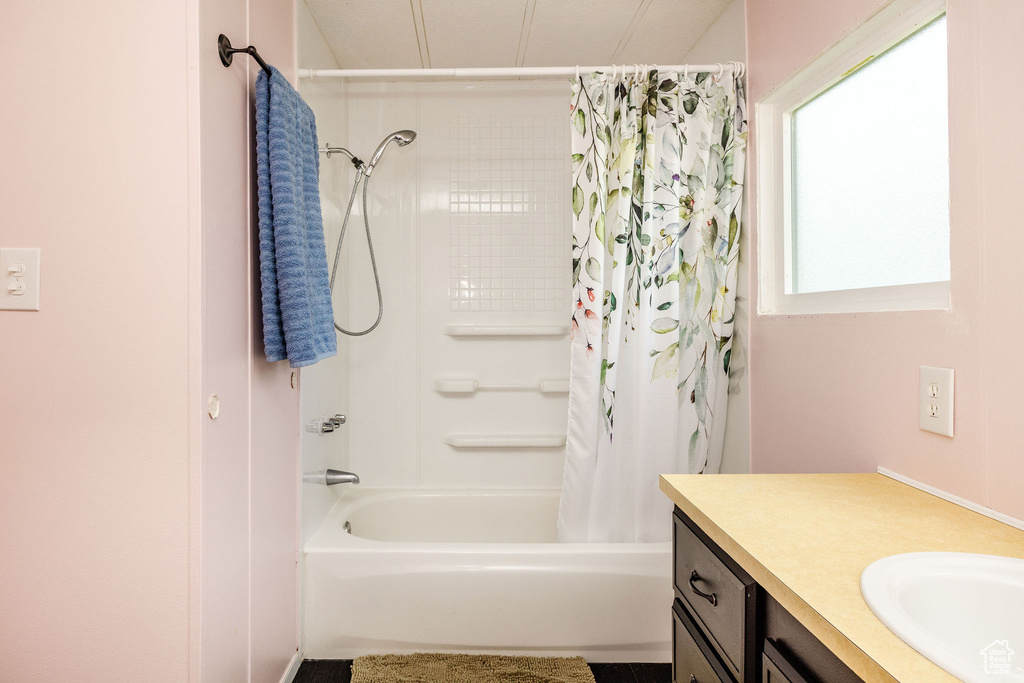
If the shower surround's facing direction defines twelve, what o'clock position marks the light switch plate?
The light switch plate is roughly at 1 o'clock from the shower surround.

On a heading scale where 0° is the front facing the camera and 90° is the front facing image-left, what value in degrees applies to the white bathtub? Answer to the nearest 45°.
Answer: approximately 0°

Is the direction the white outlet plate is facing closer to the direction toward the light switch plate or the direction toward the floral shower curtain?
the light switch plate

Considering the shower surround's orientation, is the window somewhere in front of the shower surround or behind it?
in front

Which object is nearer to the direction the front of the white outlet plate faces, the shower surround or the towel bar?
the towel bar

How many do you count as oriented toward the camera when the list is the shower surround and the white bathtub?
2

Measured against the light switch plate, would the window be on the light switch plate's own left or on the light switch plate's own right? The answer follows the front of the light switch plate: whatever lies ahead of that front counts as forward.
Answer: on the light switch plate's own left

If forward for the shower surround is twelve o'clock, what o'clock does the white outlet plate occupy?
The white outlet plate is roughly at 11 o'clock from the shower surround.

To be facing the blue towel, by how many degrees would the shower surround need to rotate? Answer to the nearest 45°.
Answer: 0° — it already faces it

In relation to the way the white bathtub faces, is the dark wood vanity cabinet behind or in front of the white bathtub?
in front

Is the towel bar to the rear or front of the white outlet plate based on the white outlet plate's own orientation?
to the front
